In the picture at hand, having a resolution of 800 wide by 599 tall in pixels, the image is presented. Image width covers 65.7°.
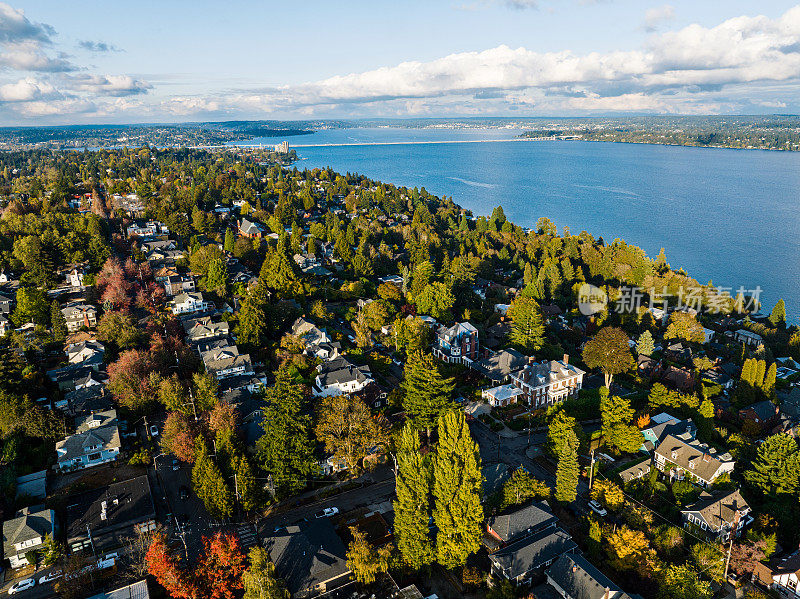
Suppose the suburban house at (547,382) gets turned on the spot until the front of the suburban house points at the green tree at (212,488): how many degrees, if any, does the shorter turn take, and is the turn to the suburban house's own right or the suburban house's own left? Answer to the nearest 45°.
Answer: approximately 90° to the suburban house's own right

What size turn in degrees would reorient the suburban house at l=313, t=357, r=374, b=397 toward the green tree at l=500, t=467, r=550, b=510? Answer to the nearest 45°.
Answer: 0° — it already faces it

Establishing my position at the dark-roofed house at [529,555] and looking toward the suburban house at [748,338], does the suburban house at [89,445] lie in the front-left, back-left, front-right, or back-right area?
back-left

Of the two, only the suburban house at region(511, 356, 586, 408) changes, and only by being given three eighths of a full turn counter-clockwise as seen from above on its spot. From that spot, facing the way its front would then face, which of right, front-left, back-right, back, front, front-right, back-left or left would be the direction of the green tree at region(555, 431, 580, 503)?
back

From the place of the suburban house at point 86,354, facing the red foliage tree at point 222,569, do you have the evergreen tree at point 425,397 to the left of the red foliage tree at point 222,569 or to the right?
left

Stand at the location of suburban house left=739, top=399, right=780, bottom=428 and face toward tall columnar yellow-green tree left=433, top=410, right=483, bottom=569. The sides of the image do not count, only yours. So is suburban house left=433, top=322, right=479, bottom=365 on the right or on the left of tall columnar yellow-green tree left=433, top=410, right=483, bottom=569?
right

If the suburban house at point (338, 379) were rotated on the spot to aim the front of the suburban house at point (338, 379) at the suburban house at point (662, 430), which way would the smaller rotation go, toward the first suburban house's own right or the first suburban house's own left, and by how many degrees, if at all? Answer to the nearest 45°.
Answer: approximately 45° to the first suburban house's own left

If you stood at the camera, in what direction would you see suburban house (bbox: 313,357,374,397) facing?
facing the viewer and to the right of the viewer

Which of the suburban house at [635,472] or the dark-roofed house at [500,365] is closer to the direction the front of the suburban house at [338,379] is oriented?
the suburban house

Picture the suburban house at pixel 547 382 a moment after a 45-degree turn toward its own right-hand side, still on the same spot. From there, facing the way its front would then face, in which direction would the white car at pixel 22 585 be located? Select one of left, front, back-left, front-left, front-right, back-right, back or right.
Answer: front-right

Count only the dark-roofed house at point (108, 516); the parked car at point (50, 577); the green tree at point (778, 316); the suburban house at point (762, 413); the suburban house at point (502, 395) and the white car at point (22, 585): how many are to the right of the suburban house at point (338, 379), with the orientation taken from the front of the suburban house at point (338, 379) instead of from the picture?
3

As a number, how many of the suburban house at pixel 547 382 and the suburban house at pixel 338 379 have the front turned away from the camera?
0

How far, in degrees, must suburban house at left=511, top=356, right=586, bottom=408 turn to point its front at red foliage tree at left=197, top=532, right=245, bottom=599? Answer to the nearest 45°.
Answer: approximately 90° to its right

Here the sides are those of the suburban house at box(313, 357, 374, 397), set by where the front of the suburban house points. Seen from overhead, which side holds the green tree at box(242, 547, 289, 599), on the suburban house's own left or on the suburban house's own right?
on the suburban house's own right

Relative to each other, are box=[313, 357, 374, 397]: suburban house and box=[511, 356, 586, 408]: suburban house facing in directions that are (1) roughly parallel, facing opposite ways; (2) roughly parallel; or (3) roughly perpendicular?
roughly parallel
